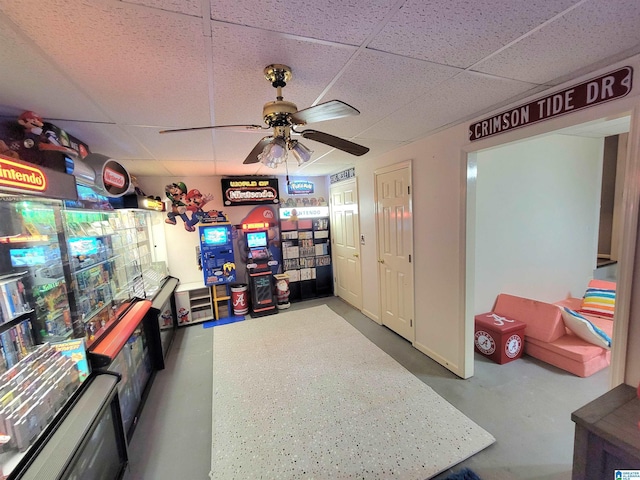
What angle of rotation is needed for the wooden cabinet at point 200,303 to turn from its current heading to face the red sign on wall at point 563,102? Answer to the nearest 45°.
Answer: approximately 45° to its left

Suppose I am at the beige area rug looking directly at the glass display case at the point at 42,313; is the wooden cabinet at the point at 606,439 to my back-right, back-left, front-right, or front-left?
back-left

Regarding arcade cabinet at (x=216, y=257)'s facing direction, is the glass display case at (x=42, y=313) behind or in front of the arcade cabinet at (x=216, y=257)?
in front

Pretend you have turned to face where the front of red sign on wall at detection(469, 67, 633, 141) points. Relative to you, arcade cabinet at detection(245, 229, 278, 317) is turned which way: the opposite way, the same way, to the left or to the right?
to the left

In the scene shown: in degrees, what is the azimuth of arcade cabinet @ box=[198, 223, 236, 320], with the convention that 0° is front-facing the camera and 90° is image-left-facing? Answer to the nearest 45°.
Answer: approximately 0°

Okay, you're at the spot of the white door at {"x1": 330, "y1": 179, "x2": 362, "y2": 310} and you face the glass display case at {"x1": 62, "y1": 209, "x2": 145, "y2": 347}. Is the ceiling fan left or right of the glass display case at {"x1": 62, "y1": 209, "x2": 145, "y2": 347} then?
left

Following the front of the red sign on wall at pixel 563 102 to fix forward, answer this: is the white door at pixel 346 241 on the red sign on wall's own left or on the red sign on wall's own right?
on the red sign on wall's own right

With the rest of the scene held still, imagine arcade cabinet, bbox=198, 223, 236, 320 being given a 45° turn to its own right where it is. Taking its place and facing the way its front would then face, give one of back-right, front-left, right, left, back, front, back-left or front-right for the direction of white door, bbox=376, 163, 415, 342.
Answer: left

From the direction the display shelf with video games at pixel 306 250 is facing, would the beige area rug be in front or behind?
in front

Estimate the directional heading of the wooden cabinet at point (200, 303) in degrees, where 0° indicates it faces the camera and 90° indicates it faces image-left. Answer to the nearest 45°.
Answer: approximately 0°
